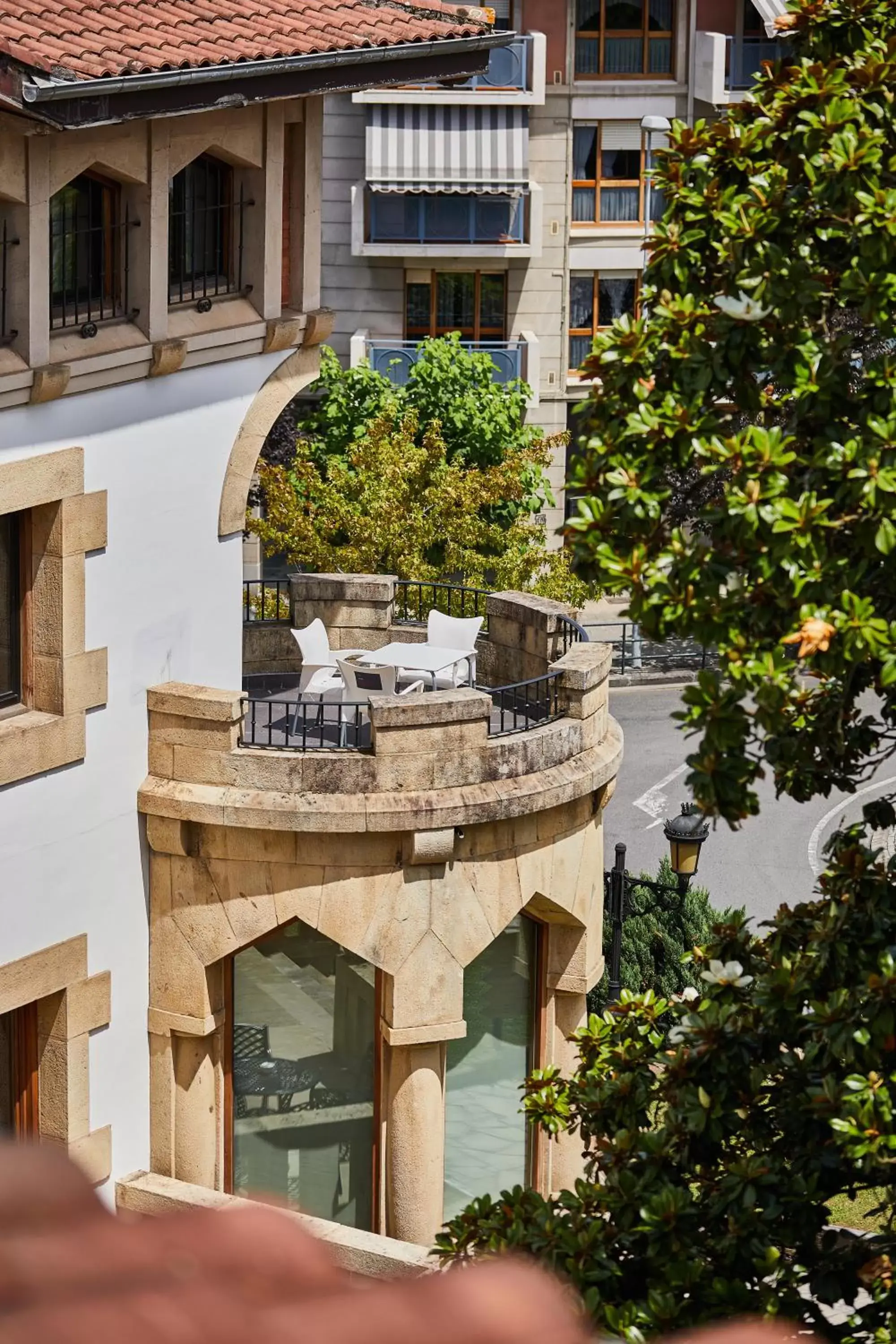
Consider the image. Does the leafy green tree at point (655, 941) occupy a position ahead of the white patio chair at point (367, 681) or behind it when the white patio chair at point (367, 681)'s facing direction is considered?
ahead

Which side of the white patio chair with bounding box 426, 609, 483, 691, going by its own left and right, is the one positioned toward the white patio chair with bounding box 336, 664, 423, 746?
front

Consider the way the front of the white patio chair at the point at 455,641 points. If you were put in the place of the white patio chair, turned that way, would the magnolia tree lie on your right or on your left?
on your left

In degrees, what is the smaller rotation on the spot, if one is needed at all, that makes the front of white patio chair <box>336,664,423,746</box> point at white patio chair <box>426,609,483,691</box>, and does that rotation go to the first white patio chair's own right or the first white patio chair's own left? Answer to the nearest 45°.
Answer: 0° — it already faces it

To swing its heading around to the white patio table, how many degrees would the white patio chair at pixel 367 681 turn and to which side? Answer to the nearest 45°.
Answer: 0° — it already faces it

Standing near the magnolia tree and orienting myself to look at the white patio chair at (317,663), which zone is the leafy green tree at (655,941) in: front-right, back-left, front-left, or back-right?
front-right

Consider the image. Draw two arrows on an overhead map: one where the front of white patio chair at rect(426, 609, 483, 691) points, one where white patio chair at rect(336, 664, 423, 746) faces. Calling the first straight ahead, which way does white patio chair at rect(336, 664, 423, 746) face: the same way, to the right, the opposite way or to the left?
the opposite way

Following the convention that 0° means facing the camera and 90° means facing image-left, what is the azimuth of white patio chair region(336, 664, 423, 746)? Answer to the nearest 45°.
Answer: approximately 225°

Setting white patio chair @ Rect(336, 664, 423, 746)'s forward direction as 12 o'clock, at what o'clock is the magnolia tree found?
The magnolia tree is roughly at 4 o'clock from the white patio chair.

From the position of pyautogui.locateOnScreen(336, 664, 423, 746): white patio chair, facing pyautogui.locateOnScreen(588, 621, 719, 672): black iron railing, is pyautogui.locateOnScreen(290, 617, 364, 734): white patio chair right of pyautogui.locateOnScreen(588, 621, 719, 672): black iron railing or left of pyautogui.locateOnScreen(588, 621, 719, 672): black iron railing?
left

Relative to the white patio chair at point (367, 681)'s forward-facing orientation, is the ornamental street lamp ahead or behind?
ahead

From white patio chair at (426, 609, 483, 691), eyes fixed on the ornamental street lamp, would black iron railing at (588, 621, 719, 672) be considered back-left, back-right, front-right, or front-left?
front-left
